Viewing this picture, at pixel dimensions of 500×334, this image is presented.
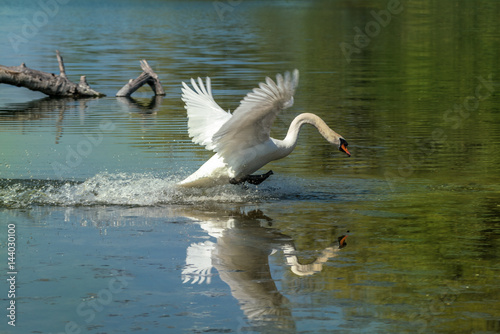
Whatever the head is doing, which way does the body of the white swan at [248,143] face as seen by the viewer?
to the viewer's right

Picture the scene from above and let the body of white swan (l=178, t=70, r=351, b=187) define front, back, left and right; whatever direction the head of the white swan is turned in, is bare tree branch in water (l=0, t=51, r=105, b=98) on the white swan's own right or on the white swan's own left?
on the white swan's own left

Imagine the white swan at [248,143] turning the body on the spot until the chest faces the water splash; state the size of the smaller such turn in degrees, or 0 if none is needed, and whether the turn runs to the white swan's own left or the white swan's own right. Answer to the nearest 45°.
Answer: approximately 180°

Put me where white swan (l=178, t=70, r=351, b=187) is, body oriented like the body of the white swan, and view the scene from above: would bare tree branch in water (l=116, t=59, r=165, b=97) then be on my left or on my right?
on my left
